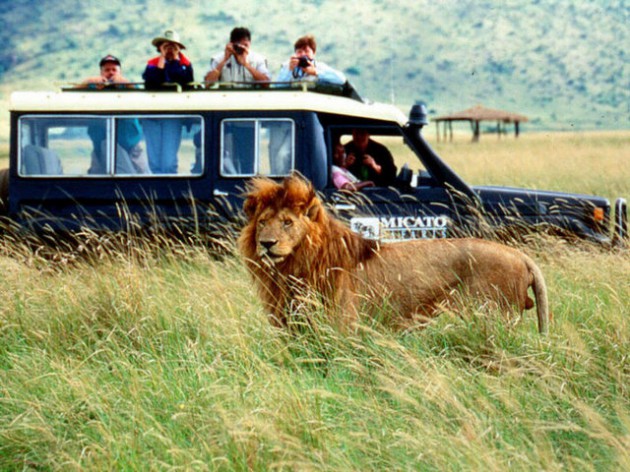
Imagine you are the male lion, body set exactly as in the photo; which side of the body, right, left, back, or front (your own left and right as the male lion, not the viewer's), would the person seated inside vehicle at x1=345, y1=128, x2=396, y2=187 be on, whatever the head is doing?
right

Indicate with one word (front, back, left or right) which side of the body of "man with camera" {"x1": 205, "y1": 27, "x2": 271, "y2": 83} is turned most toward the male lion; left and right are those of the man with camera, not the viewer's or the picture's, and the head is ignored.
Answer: front

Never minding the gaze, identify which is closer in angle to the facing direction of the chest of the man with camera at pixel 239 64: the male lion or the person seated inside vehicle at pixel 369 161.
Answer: the male lion

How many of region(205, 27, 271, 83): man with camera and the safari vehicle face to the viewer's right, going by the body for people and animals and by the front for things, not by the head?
1

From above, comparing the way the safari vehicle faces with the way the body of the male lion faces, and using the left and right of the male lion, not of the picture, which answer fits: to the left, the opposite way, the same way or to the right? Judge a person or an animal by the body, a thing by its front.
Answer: the opposite way

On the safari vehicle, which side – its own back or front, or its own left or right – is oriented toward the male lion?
right

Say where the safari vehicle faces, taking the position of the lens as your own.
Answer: facing to the right of the viewer

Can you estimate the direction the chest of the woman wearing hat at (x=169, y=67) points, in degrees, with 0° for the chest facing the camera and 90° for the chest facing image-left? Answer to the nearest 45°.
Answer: approximately 0°

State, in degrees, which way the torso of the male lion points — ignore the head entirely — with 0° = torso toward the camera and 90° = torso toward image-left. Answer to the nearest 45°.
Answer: approximately 90°

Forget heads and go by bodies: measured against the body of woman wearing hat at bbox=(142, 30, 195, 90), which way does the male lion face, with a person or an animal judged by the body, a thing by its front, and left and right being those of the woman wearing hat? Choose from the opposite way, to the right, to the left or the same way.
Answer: to the right
